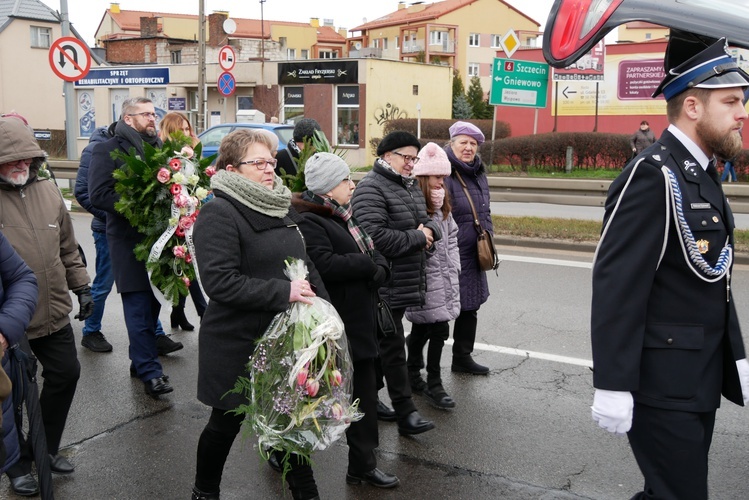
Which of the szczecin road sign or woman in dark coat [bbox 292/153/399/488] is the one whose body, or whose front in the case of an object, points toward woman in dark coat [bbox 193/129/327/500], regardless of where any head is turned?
the szczecin road sign

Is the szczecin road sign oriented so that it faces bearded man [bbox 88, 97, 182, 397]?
yes

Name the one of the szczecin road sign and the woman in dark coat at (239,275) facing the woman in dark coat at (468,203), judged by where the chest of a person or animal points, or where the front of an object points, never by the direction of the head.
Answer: the szczecin road sign

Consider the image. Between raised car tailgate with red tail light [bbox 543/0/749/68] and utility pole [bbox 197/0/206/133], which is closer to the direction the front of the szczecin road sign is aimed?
the raised car tailgate with red tail light

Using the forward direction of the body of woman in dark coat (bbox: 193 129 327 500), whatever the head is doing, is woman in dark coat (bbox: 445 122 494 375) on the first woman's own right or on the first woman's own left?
on the first woman's own left

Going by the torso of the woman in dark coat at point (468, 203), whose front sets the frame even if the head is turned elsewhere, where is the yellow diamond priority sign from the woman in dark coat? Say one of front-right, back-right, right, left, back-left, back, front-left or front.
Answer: back-left

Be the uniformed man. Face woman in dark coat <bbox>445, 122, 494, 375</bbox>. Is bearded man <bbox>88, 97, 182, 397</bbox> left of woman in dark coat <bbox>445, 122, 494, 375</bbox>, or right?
left

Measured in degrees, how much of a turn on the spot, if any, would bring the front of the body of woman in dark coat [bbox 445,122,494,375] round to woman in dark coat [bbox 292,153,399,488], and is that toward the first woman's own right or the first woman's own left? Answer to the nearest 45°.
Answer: approximately 45° to the first woman's own right
